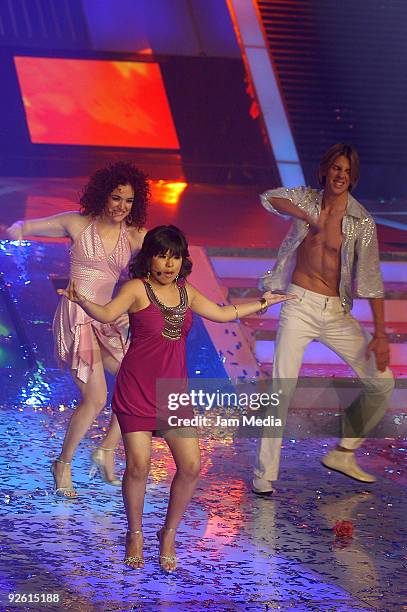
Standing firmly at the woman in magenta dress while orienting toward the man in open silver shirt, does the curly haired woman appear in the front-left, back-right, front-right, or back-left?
front-left

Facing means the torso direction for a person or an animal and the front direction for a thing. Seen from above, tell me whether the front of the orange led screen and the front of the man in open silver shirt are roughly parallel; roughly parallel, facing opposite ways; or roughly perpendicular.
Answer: roughly parallel

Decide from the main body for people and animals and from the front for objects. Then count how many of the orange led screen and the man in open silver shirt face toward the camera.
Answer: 2

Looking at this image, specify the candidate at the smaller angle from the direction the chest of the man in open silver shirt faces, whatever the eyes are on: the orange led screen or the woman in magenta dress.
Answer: the woman in magenta dress

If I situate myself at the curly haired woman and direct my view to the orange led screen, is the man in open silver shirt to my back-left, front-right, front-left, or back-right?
front-right

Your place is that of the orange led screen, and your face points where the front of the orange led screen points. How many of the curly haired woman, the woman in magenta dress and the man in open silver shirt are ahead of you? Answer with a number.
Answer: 3

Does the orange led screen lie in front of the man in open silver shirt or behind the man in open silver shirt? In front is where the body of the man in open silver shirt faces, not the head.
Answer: behind

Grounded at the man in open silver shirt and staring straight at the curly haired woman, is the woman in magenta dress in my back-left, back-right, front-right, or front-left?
front-left

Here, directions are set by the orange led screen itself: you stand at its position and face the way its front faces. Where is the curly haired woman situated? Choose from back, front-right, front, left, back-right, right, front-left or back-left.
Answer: front

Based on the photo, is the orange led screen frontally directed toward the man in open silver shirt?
yes

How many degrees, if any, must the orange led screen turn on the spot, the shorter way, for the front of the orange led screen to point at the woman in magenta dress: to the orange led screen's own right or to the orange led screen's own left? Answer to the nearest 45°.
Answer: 0° — it already faces them

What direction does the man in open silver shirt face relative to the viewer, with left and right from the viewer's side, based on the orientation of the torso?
facing the viewer
